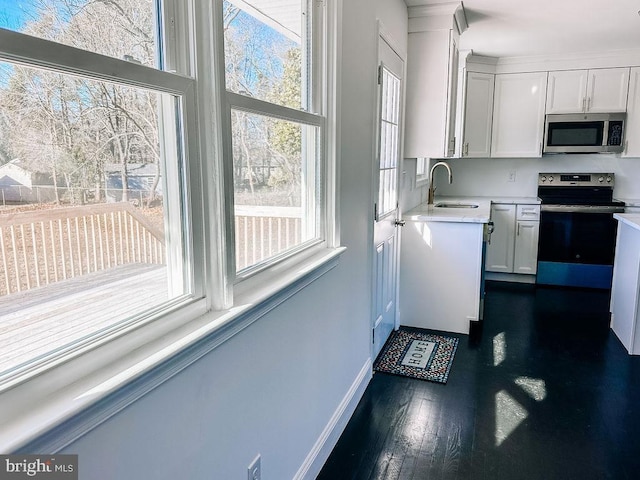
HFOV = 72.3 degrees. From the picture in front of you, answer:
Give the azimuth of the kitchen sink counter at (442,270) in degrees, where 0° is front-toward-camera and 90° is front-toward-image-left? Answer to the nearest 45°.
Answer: approximately 270°

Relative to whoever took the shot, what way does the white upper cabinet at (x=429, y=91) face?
facing to the right of the viewer

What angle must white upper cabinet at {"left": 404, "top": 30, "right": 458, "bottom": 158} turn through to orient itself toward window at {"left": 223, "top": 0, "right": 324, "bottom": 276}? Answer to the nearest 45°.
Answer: approximately 90° to its right
